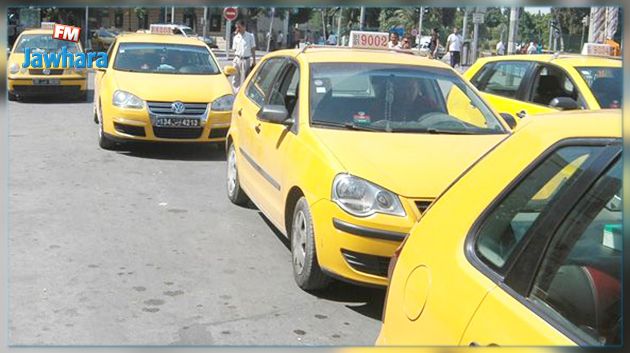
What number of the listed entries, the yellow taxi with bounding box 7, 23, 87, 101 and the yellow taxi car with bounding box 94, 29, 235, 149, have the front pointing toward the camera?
2

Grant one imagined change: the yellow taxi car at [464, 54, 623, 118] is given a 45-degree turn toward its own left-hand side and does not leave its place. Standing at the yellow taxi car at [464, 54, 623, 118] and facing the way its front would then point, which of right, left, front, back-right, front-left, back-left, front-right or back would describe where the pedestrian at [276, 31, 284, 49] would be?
back-left
